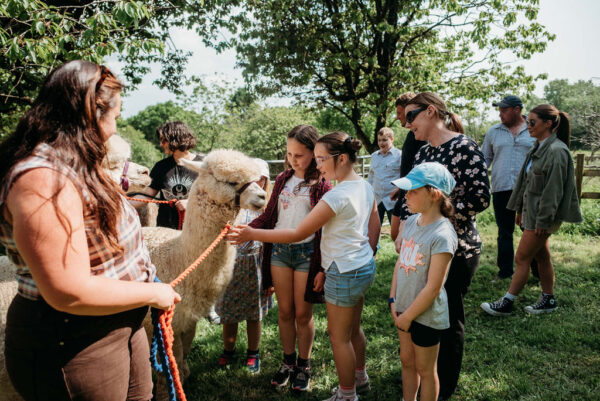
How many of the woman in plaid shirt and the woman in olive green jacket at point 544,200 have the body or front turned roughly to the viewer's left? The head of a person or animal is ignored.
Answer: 1

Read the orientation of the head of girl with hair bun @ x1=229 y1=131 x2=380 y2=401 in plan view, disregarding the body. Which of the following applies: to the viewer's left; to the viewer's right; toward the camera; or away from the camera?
to the viewer's left

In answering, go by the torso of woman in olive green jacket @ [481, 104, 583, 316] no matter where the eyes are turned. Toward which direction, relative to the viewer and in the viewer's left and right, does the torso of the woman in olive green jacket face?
facing to the left of the viewer

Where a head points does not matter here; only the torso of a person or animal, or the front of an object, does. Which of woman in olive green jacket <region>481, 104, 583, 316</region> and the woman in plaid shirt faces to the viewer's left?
the woman in olive green jacket

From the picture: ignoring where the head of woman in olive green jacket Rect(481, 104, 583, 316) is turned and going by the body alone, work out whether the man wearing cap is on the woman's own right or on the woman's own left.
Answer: on the woman's own right

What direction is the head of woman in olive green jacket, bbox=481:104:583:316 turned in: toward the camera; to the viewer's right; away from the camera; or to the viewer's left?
to the viewer's left

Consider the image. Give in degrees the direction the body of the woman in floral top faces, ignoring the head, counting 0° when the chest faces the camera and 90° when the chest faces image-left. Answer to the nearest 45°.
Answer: approximately 45°

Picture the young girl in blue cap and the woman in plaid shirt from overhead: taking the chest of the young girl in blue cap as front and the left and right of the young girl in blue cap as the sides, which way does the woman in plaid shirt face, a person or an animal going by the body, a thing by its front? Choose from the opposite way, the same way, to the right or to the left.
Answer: the opposite way

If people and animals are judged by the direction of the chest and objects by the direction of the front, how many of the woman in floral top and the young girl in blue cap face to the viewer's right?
0

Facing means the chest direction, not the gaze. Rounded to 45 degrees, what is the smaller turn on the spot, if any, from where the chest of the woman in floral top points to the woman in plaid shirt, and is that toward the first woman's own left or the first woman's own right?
0° — they already face them
